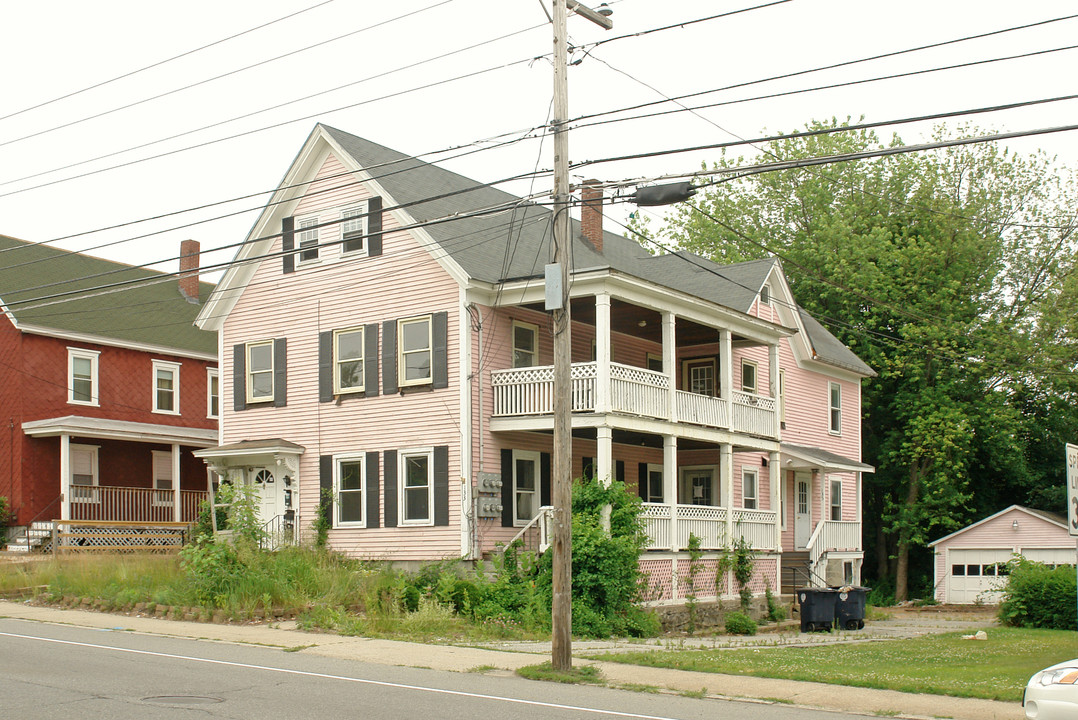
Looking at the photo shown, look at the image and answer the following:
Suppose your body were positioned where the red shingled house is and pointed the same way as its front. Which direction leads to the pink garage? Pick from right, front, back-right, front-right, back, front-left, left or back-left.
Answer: front-left

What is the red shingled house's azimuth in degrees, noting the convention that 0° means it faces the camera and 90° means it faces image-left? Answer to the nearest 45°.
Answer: approximately 315°

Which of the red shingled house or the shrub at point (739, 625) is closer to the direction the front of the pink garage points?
the shrub

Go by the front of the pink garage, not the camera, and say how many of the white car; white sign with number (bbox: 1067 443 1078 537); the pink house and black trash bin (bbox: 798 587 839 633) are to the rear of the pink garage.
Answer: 0

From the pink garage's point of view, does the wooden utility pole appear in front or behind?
in front

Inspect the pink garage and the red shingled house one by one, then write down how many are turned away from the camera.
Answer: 0

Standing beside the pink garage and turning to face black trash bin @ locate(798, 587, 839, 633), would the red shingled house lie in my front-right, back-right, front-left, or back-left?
front-right

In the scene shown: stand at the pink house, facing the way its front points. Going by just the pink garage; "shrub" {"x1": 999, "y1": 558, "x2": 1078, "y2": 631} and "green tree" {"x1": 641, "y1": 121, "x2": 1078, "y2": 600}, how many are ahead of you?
0

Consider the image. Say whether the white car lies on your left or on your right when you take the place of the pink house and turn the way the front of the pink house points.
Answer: on your left

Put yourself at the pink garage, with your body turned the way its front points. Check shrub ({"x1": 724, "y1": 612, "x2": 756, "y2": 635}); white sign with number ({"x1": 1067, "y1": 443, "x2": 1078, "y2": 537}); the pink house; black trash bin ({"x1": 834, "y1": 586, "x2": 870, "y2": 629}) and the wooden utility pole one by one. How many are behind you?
0

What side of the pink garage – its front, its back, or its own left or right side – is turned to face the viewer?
front
